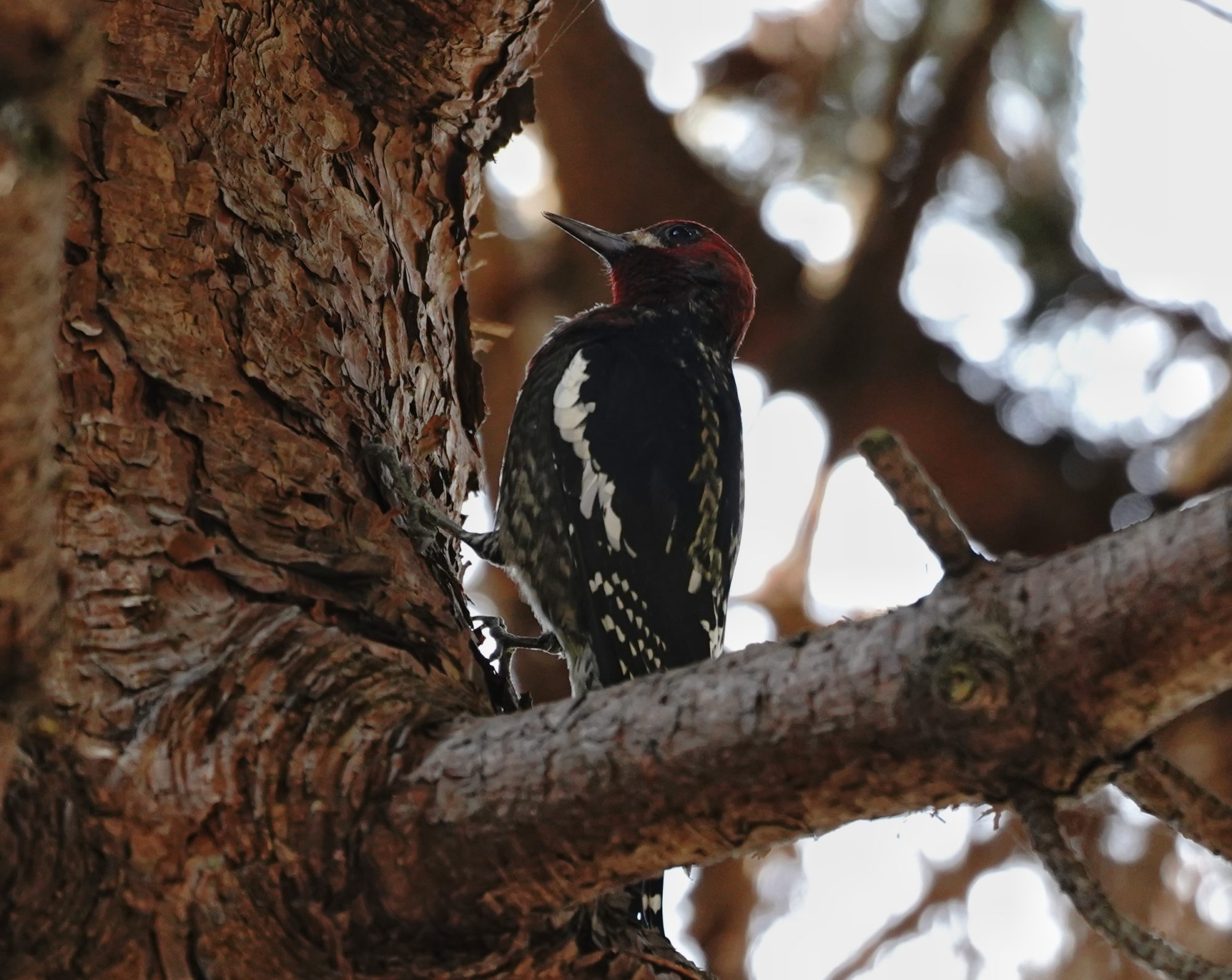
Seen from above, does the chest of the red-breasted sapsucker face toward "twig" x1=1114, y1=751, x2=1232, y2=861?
no

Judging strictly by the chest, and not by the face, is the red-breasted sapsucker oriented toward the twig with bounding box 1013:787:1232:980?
no

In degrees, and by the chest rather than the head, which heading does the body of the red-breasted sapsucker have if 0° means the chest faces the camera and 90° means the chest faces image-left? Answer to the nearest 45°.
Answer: approximately 90°
